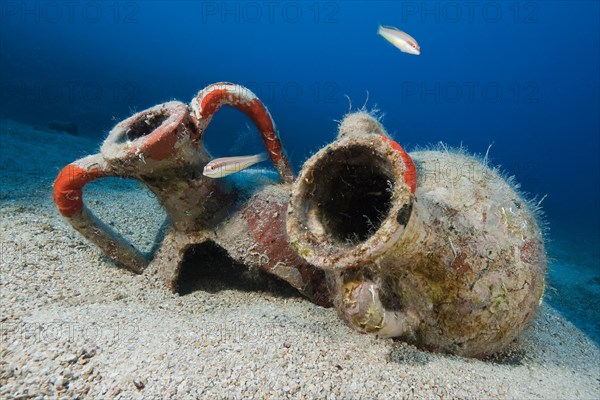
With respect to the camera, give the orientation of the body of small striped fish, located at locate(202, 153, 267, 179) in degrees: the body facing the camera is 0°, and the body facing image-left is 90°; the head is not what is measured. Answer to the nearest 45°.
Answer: approximately 90°

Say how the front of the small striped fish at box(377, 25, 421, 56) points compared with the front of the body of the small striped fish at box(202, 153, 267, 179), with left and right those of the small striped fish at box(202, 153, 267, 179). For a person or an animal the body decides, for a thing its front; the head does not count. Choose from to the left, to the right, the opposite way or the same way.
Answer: the opposite way

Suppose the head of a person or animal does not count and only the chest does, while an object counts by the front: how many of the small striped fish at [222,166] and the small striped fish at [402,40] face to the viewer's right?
1

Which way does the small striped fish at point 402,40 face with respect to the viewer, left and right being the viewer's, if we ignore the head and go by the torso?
facing to the right of the viewer

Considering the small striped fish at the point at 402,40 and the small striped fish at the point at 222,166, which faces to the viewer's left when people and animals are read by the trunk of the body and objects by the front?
the small striped fish at the point at 222,166
